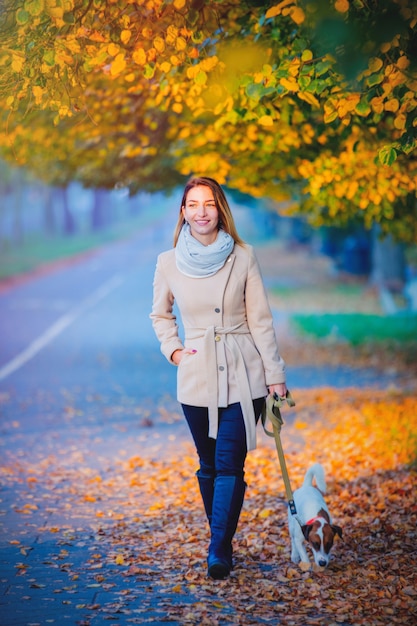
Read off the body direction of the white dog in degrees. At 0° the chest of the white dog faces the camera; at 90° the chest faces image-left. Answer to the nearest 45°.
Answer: approximately 0°

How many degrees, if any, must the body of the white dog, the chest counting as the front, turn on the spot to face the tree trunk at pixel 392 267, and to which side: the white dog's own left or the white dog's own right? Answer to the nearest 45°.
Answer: approximately 180°

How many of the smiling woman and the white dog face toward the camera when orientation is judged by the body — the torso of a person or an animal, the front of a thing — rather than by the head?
2
